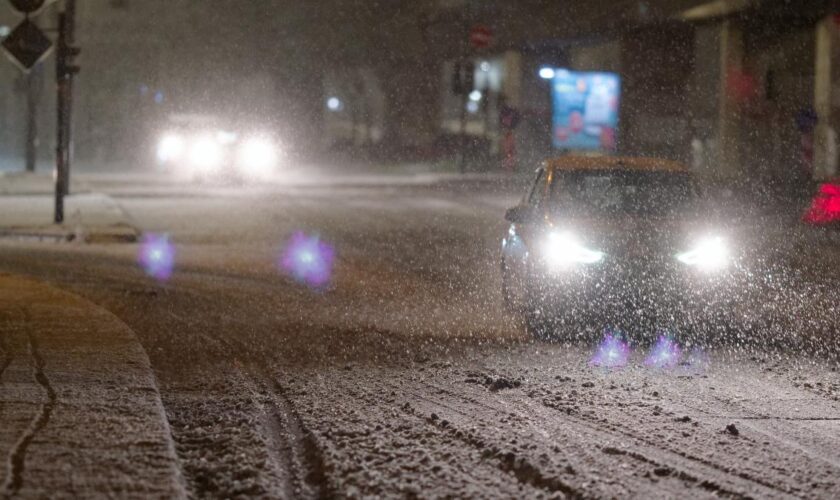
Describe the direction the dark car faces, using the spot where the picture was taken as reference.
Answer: facing the viewer

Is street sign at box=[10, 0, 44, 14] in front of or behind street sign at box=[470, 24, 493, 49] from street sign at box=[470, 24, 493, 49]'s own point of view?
in front

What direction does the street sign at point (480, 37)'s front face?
toward the camera

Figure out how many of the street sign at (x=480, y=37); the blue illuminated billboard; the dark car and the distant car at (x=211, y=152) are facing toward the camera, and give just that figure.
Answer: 4

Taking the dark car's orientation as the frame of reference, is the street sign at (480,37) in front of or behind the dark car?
behind

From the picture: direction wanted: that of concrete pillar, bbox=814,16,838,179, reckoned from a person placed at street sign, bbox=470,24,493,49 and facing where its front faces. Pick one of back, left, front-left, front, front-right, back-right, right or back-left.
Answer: front-left

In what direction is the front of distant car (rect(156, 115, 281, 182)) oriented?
toward the camera

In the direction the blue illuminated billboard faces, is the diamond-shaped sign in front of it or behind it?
in front

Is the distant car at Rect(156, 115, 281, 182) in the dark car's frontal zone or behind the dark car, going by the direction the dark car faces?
behind

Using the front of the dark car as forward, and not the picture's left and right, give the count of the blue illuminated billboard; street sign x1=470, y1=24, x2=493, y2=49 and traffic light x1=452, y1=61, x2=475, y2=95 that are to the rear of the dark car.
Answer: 3

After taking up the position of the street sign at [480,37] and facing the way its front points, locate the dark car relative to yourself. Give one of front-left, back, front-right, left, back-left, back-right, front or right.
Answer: front

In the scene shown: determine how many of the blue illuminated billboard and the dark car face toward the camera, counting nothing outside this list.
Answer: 2
